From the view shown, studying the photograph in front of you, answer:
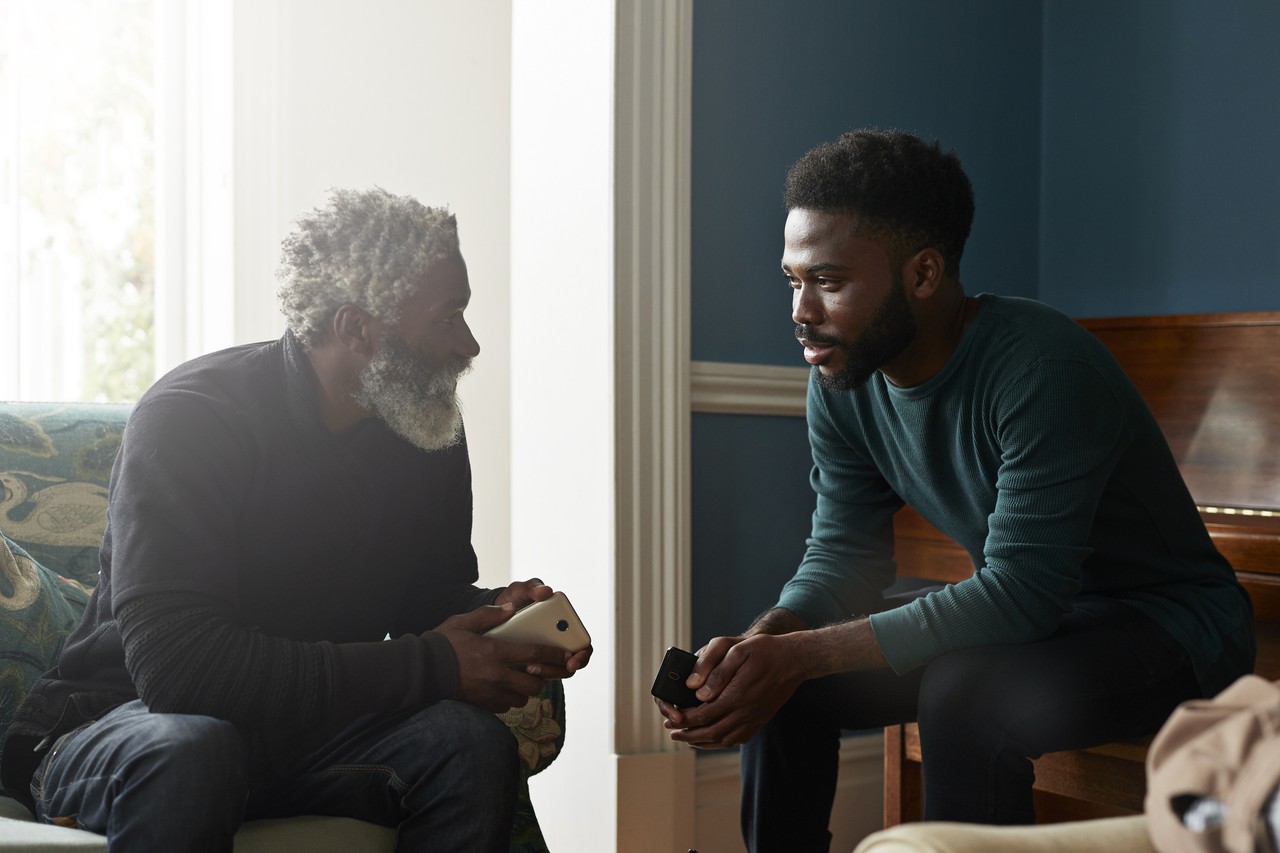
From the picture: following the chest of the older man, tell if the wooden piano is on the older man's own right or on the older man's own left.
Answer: on the older man's own left

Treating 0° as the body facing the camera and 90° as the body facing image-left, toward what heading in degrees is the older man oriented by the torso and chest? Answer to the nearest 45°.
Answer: approximately 315°

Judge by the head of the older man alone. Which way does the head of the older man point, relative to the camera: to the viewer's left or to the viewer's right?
to the viewer's right

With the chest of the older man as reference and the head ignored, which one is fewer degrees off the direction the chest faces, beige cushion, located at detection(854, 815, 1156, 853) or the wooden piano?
the beige cushion

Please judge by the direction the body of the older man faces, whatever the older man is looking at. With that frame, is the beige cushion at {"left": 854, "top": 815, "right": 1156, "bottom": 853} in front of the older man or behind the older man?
in front
